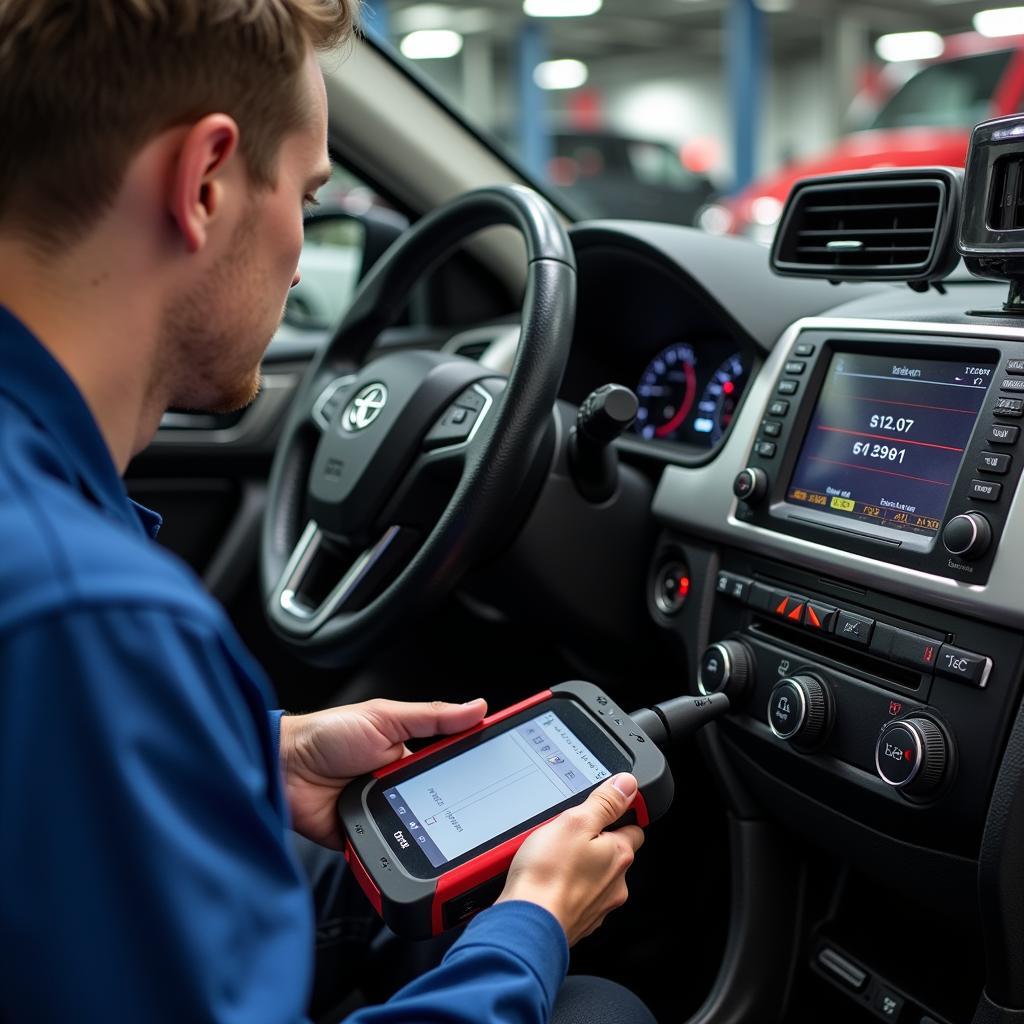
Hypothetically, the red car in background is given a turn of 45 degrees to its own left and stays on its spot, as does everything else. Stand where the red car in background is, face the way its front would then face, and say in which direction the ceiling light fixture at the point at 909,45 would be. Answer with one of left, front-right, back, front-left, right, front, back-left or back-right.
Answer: back

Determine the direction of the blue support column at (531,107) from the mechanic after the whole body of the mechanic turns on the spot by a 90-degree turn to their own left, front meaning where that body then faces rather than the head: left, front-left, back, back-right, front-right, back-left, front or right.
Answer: front-right

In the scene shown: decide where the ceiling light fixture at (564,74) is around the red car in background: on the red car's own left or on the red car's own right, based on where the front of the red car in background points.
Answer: on the red car's own right

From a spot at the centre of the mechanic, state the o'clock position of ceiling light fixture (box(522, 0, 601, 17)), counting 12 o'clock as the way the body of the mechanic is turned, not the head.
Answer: The ceiling light fixture is roughly at 11 o'clock from the mechanic.

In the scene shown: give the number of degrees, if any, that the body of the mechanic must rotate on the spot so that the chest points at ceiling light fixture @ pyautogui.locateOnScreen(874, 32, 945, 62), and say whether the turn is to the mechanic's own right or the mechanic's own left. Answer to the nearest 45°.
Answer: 0° — they already face it

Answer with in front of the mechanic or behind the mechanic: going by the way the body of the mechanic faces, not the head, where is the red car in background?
in front

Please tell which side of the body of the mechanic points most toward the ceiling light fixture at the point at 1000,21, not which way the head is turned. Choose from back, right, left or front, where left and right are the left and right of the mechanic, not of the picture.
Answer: front

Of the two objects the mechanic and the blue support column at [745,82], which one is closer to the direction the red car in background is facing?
the mechanic

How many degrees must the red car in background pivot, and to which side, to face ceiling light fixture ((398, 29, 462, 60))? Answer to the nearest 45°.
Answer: approximately 90° to its right

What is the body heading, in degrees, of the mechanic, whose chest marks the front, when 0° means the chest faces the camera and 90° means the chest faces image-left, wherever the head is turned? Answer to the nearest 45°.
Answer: approximately 225°

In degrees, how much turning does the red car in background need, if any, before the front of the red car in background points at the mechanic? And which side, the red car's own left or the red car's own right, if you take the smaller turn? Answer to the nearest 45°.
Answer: approximately 45° to the red car's own left

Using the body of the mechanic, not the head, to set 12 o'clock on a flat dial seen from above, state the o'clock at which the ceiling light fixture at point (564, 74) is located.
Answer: The ceiling light fixture is roughly at 11 o'clock from the mechanic.

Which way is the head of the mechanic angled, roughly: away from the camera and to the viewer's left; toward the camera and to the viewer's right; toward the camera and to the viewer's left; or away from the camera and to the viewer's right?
away from the camera and to the viewer's right

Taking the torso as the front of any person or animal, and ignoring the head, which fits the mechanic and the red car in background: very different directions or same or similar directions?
very different directions

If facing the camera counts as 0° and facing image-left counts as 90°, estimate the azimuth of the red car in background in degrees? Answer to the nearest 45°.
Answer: approximately 45°

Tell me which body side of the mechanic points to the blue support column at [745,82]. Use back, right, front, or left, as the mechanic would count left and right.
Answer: front
